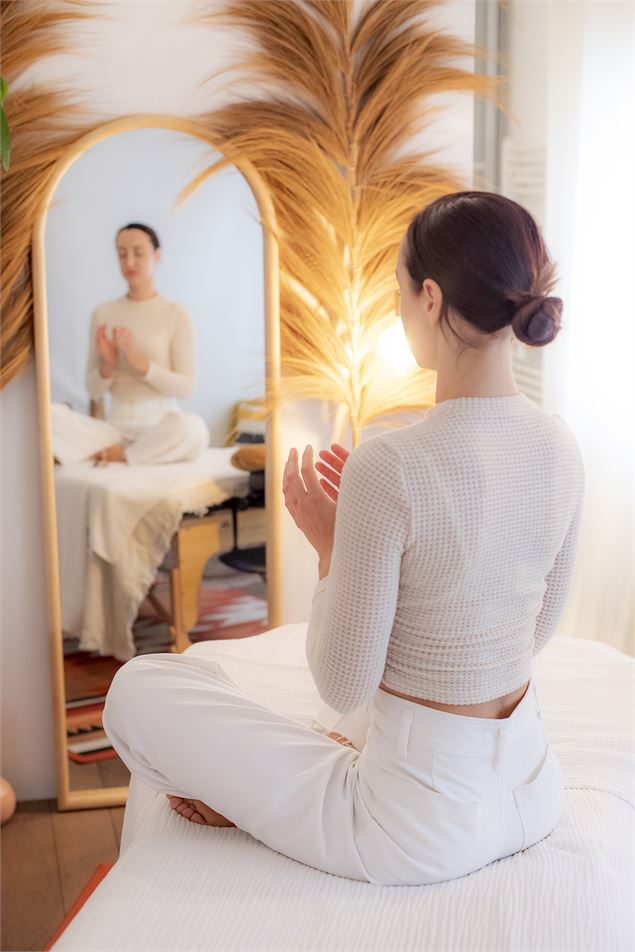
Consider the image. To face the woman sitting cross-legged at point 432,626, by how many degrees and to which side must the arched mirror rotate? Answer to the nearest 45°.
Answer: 0° — it already faces them

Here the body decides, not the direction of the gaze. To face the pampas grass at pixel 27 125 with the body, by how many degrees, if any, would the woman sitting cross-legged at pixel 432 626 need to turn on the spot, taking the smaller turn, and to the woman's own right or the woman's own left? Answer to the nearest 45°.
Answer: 0° — they already face it

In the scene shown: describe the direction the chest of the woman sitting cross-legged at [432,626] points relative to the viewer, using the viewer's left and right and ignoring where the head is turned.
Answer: facing away from the viewer and to the left of the viewer

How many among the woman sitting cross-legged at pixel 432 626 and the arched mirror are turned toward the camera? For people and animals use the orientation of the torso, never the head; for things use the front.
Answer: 1

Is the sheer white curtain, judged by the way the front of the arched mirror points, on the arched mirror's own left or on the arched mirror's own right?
on the arched mirror's own left

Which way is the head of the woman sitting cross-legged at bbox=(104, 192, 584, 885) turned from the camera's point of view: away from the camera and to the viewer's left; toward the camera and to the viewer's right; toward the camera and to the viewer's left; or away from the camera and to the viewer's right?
away from the camera and to the viewer's left
